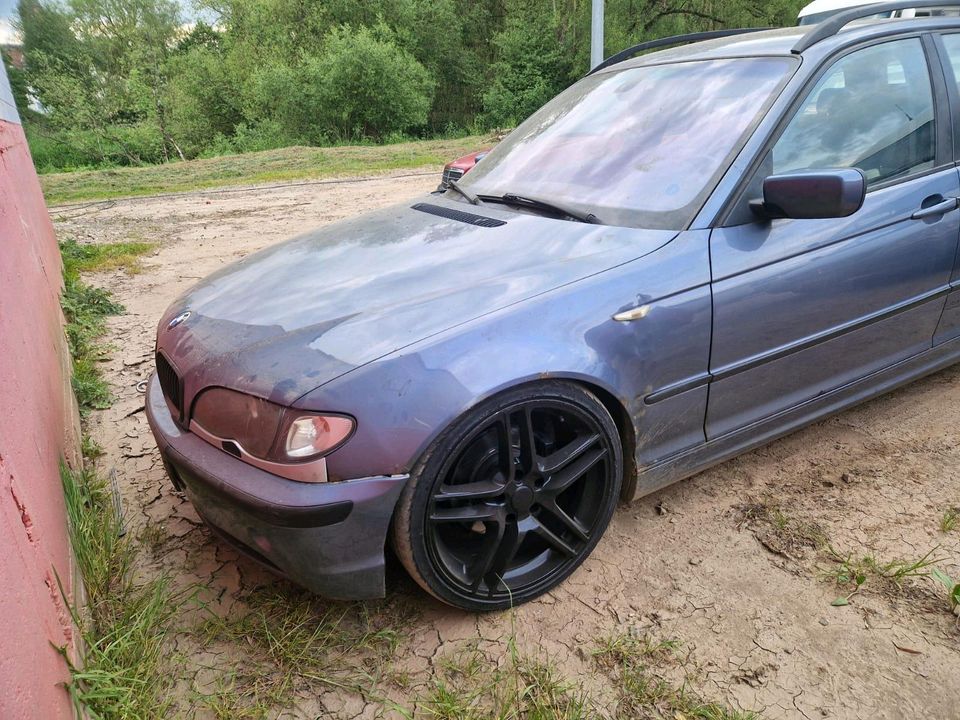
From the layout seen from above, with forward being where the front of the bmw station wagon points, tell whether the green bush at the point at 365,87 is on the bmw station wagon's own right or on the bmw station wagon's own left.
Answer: on the bmw station wagon's own right

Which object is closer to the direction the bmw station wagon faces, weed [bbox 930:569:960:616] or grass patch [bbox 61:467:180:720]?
the grass patch

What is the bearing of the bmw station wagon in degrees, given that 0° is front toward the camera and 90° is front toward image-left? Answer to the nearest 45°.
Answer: approximately 45°

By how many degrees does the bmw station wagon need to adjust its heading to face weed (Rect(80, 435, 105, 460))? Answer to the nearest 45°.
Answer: approximately 45° to its right

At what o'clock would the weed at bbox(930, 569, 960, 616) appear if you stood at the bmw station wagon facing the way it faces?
The weed is roughly at 8 o'clock from the bmw station wagon.

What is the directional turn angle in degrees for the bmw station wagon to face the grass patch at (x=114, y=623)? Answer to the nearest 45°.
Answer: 0° — it already faces it

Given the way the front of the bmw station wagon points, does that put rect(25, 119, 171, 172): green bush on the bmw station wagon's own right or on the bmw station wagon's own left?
on the bmw station wagon's own right

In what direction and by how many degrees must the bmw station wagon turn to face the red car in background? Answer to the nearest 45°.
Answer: approximately 135° to its right

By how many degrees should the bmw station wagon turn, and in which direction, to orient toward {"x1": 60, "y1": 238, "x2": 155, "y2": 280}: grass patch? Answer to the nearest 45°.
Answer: approximately 90° to its right
